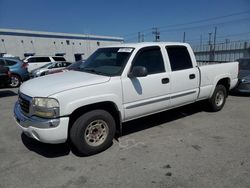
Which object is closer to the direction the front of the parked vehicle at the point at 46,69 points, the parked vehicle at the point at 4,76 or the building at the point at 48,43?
the parked vehicle

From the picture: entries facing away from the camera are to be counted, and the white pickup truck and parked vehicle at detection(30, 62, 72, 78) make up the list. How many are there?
0

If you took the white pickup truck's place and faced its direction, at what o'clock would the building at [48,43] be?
The building is roughly at 4 o'clock from the white pickup truck.

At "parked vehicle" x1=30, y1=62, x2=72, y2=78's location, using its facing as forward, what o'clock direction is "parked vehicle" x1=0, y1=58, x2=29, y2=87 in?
"parked vehicle" x1=0, y1=58, x2=29, y2=87 is roughly at 12 o'clock from "parked vehicle" x1=30, y1=62, x2=72, y2=78.

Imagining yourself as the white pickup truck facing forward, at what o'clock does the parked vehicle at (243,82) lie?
The parked vehicle is roughly at 6 o'clock from the white pickup truck.

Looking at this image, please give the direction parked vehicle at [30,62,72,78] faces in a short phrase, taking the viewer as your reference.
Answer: facing the viewer and to the left of the viewer

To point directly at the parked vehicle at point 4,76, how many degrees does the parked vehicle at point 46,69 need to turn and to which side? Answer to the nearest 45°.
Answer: approximately 45° to its left

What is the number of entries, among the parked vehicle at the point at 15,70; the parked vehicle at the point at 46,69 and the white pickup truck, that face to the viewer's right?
0

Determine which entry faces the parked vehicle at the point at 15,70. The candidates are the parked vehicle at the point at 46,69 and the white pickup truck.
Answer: the parked vehicle at the point at 46,69

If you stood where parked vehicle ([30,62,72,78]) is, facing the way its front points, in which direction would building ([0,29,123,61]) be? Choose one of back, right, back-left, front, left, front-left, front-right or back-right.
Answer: back-right

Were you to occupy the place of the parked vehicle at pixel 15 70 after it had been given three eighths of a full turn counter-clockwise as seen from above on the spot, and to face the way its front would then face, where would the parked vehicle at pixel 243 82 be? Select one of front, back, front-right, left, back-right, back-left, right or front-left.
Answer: front-left

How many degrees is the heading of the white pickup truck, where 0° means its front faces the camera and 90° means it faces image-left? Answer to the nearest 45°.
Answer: approximately 45°
